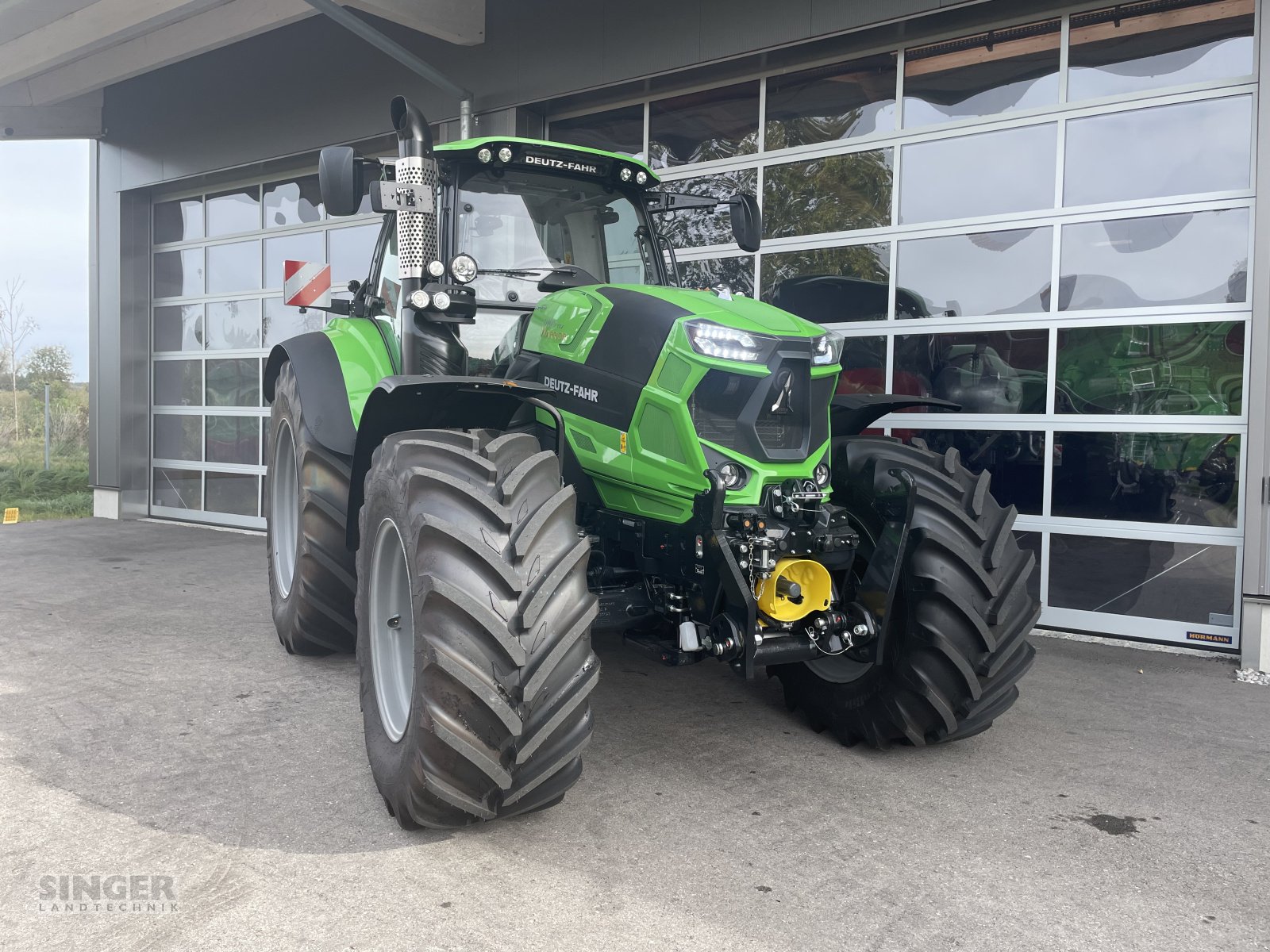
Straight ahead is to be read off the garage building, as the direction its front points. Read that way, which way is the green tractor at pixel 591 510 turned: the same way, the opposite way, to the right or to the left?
to the left

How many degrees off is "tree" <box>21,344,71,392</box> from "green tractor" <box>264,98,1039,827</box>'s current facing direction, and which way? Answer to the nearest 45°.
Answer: approximately 180°

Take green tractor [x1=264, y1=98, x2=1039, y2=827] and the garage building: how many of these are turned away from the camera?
0

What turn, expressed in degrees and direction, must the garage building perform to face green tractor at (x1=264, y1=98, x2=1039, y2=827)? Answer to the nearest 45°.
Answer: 0° — it already faces it

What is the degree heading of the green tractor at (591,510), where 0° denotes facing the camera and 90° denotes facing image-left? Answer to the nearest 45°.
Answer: approximately 315°

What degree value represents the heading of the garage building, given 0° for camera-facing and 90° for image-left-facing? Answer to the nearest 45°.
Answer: approximately 45°

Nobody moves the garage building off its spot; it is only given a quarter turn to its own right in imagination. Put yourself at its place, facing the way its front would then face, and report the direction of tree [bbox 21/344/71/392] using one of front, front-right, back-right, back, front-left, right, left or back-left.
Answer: front
